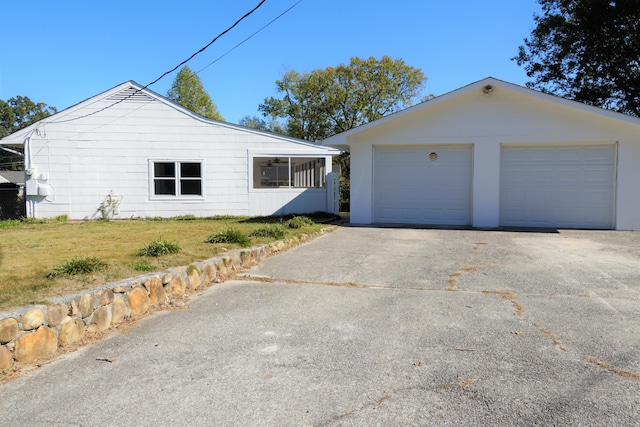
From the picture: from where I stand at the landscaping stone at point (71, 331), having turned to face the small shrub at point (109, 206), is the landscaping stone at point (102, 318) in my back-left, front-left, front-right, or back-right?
front-right

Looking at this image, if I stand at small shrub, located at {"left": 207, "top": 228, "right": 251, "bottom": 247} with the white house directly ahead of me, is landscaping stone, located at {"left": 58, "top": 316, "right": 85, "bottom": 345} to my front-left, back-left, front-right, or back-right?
back-left

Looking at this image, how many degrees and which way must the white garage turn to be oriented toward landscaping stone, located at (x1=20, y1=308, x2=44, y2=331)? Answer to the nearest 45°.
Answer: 0° — it already faces it

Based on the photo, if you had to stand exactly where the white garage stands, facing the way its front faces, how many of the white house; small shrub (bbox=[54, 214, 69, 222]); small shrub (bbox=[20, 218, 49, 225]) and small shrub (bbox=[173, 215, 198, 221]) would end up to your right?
4

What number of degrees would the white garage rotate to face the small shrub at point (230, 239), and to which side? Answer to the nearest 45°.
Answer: approximately 45° to its right

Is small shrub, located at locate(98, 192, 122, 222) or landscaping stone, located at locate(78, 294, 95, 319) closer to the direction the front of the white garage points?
the landscaping stone

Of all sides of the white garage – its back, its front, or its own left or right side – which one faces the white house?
right

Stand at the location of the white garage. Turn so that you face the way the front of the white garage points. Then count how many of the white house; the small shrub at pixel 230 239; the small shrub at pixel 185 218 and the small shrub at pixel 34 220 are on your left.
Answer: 0

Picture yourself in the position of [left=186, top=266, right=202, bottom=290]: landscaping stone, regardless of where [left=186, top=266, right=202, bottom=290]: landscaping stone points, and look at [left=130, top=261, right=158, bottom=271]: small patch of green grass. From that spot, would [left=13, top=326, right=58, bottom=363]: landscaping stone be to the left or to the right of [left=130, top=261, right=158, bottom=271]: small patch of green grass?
left

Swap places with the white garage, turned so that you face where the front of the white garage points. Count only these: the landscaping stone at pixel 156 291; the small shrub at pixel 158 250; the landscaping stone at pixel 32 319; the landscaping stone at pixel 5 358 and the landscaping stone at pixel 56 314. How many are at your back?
0

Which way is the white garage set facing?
toward the camera

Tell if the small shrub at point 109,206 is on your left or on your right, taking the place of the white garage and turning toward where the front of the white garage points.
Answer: on your right

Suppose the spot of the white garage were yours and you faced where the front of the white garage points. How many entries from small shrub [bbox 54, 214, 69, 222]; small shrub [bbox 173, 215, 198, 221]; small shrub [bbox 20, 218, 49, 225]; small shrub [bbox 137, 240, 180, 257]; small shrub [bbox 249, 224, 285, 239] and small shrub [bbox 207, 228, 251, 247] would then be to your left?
0

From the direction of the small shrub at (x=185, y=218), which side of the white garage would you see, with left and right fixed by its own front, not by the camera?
right

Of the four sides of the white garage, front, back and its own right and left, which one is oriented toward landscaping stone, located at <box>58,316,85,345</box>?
front

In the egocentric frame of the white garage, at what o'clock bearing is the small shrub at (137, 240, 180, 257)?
The small shrub is roughly at 1 o'clock from the white garage.

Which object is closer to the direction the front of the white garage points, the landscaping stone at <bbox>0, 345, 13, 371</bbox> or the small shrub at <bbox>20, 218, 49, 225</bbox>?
the landscaping stone

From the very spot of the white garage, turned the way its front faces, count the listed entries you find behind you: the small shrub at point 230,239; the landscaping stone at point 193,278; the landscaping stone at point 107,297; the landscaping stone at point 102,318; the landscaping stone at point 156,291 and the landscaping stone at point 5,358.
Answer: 0

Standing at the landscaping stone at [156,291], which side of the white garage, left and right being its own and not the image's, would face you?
front

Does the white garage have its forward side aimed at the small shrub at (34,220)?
no
